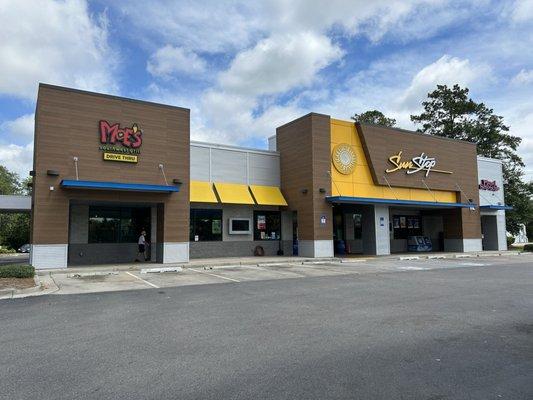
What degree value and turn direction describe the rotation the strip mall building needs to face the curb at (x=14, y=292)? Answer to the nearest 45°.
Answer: approximately 45° to its right
